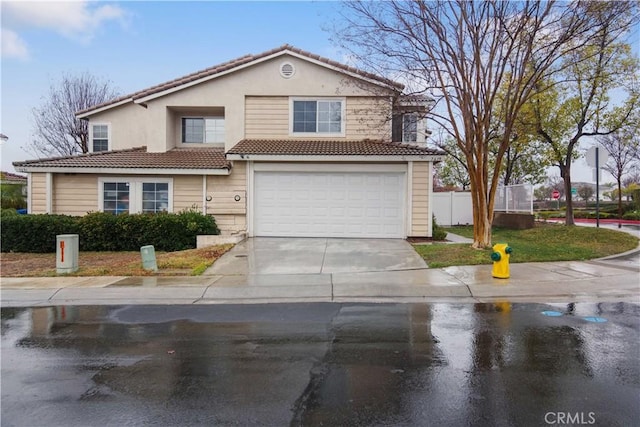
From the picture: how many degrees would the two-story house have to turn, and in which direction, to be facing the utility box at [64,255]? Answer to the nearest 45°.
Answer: approximately 45° to its right

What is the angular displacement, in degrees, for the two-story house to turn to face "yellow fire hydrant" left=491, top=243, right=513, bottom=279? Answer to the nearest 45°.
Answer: approximately 45° to its left

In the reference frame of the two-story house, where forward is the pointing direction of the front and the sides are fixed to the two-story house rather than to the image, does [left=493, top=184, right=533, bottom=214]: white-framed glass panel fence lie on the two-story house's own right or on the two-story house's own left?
on the two-story house's own left

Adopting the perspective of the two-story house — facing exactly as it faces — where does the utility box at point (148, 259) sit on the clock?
The utility box is roughly at 1 o'clock from the two-story house.

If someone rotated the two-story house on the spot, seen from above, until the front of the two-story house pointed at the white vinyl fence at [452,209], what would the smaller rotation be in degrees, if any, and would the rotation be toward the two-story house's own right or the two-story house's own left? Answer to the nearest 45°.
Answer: approximately 135° to the two-story house's own left

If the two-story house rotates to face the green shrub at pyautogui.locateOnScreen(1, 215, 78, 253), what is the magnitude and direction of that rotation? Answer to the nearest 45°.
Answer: approximately 90° to its right

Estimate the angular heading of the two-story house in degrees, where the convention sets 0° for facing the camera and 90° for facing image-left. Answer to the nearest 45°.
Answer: approximately 0°

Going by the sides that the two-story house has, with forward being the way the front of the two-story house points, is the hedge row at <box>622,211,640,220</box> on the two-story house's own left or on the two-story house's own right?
on the two-story house's own left
